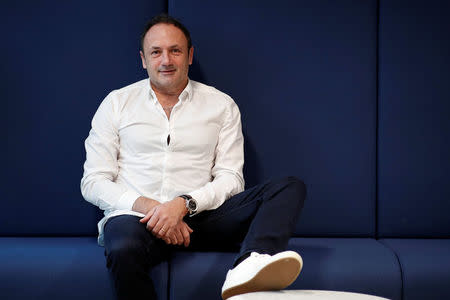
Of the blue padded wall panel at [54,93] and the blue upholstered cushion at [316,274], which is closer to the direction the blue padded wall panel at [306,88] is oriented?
the blue upholstered cushion

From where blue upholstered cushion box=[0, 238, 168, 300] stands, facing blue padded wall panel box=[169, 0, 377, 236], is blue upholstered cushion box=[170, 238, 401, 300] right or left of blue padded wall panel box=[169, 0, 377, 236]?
right

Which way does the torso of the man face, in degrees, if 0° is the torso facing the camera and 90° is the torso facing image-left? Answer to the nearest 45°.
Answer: approximately 0°

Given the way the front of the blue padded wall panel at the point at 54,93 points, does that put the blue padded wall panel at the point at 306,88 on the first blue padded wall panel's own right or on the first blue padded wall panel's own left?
on the first blue padded wall panel's own left

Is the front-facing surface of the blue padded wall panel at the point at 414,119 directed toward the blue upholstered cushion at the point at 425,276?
yes

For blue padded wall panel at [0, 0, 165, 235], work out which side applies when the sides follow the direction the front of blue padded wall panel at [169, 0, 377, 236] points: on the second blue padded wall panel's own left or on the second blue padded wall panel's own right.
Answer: on the second blue padded wall panel's own right

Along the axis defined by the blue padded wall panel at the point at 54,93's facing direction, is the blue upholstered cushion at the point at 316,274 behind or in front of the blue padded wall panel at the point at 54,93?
in front

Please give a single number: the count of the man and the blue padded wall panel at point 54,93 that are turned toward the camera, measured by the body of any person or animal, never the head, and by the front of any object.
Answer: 2

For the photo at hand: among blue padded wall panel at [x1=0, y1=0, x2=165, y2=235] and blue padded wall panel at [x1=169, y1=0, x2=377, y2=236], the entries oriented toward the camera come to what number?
2

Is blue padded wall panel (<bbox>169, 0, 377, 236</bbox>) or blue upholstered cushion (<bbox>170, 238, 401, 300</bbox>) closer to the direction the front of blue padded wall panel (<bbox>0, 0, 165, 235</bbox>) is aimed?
the blue upholstered cushion
